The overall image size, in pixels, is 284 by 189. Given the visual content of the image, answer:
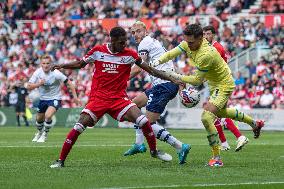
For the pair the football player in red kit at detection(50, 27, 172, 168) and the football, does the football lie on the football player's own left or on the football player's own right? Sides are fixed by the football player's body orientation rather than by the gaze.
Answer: on the football player's own left

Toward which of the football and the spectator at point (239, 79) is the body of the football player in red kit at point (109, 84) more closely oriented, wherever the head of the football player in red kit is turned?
the football

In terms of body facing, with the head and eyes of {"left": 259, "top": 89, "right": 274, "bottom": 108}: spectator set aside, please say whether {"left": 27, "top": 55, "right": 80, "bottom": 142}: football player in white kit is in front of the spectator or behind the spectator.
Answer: in front

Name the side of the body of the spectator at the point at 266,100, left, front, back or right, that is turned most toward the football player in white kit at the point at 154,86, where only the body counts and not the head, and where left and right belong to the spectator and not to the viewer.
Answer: front

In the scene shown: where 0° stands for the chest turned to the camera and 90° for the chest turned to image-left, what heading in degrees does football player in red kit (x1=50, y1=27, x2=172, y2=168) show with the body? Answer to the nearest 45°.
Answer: approximately 0°

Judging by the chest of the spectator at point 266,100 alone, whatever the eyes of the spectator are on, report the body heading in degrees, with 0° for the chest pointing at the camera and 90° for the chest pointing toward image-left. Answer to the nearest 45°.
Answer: approximately 0°
